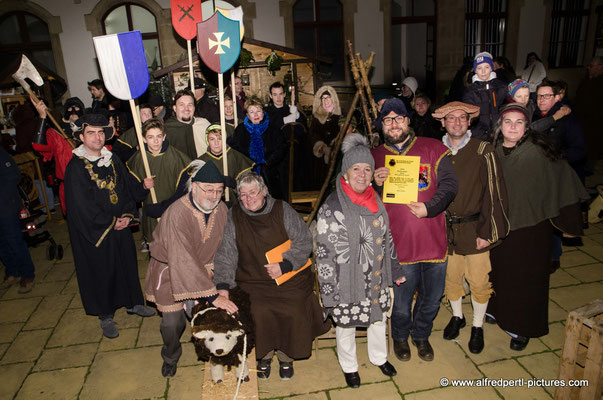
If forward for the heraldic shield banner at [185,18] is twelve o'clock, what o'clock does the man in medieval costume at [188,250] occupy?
The man in medieval costume is roughly at 12 o'clock from the heraldic shield banner.

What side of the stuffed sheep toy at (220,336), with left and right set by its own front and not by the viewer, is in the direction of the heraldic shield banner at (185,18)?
back

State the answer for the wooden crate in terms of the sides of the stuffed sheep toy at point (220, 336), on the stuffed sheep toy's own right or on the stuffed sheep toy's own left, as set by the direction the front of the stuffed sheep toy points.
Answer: on the stuffed sheep toy's own left

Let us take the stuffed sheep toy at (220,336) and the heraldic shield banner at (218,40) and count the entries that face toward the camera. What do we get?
2
